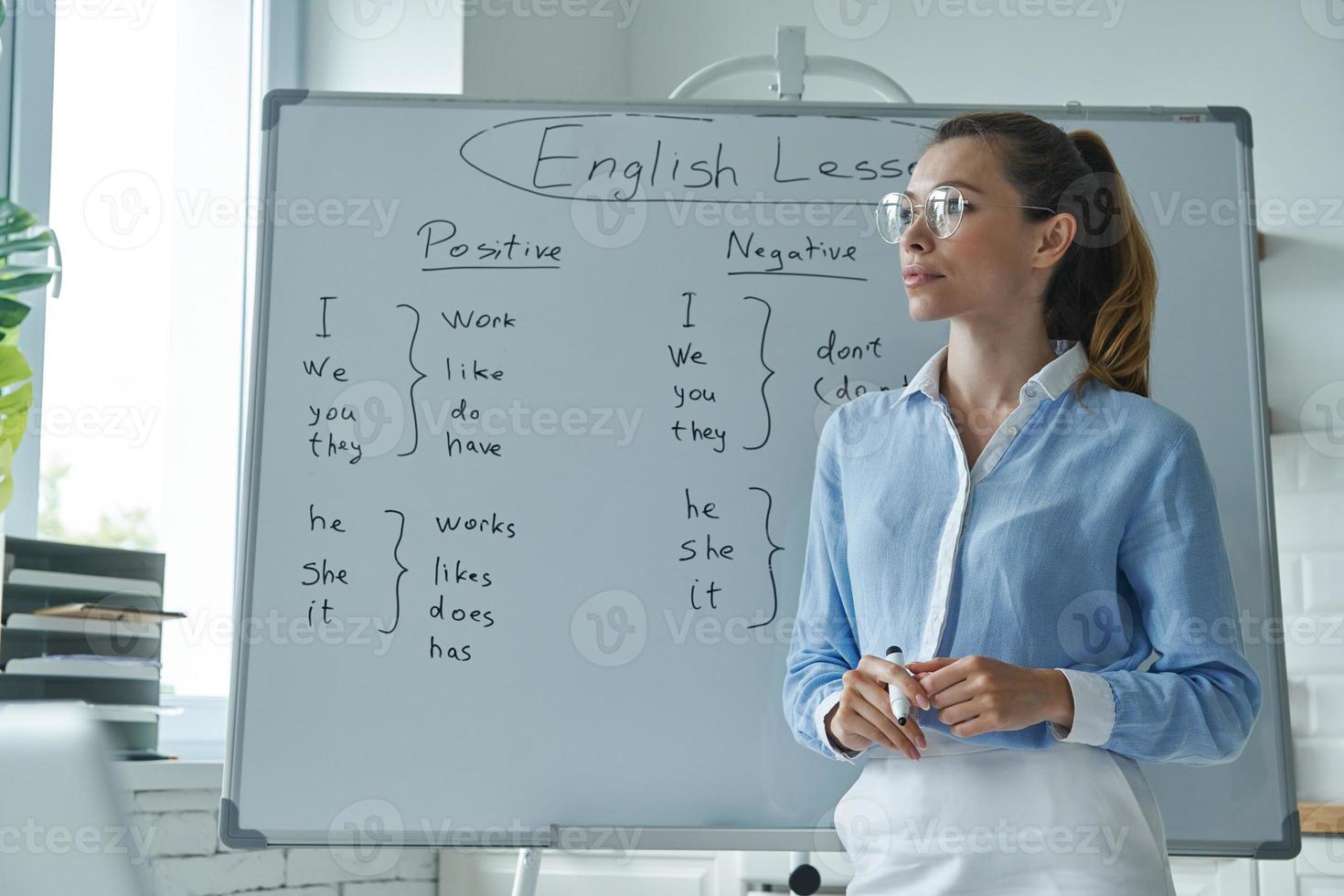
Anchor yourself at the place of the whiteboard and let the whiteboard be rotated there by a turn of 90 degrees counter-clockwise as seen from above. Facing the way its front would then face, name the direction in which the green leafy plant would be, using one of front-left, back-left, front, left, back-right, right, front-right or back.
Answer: back

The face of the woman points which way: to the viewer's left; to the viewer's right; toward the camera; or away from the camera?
to the viewer's left

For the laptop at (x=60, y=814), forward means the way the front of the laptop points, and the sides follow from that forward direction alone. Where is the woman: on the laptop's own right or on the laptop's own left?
on the laptop's own right

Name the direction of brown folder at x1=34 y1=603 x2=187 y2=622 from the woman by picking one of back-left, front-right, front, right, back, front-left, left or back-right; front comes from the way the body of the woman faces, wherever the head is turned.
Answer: front-right

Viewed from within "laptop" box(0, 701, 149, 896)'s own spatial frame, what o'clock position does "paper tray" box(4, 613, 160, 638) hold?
The paper tray is roughly at 12 o'clock from the laptop.

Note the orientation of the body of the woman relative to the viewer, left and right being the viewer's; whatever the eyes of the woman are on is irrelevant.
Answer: facing the viewer and to the left of the viewer

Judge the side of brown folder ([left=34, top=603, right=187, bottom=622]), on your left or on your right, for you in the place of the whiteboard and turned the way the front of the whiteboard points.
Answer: on your right

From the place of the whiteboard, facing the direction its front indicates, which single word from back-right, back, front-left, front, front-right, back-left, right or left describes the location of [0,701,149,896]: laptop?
front

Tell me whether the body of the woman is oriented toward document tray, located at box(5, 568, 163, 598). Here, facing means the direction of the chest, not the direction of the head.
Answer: no

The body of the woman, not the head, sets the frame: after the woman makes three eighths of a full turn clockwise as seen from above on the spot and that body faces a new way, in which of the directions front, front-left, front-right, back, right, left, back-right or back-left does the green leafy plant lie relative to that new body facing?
left

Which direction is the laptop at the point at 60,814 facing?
away from the camera

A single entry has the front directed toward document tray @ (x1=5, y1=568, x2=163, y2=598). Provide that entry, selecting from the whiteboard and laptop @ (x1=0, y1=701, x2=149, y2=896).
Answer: the laptop

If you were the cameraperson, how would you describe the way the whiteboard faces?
facing the viewer

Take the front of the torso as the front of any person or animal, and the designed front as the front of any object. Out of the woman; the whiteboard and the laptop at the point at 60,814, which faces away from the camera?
the laptop

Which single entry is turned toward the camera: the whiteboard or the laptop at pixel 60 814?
the whiteboard

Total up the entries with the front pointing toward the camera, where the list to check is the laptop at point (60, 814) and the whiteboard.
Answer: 1

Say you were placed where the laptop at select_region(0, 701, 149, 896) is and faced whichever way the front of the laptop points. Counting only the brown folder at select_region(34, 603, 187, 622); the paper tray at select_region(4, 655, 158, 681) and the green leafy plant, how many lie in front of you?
3

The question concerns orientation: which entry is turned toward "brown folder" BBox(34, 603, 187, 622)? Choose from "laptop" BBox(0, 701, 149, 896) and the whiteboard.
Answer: the laptop
